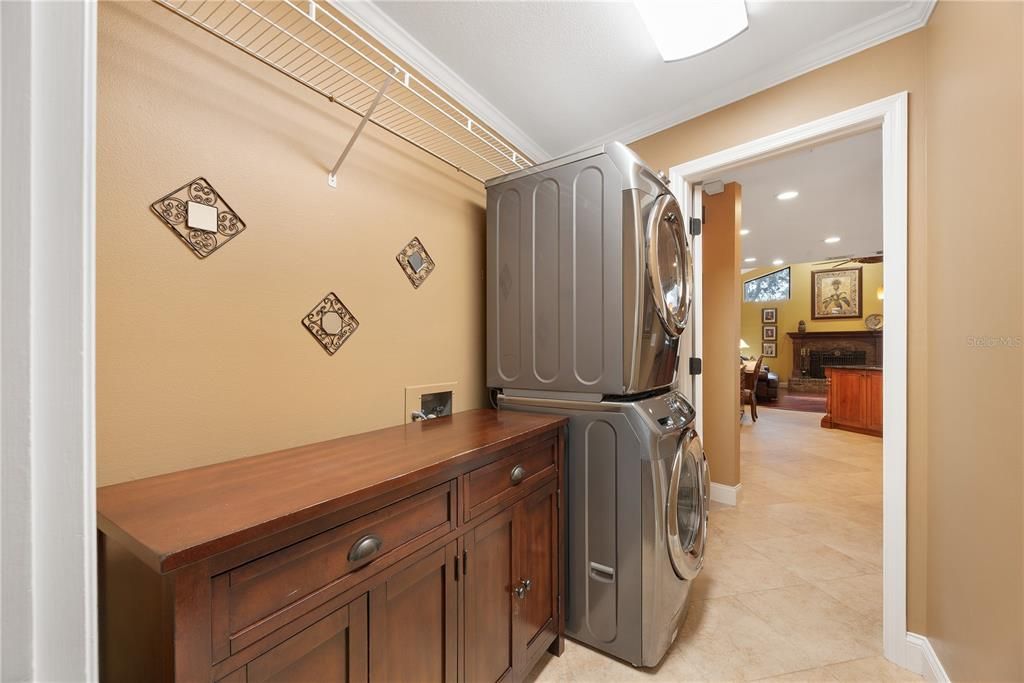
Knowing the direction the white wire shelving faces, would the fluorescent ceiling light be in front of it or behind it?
in front

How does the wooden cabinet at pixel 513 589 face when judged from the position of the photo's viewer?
facing the viewer and to the right of the viewer

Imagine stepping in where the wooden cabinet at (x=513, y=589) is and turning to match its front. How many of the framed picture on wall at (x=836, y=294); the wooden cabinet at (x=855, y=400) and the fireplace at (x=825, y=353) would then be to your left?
3

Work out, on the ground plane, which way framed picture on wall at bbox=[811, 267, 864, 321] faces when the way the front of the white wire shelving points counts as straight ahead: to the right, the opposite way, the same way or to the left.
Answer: to the right

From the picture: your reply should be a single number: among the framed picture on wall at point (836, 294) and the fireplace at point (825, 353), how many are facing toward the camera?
2

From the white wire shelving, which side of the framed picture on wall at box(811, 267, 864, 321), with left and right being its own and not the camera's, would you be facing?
front

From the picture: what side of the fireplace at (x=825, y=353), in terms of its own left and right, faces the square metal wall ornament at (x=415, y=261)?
front

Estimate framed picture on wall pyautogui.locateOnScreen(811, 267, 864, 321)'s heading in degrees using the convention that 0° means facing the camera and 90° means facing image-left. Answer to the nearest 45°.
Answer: approximately 0°

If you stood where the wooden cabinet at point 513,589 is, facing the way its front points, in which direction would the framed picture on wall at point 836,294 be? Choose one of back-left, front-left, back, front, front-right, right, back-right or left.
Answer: left

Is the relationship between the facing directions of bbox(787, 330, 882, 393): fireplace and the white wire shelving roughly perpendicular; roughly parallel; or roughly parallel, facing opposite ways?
roughly perpendicular

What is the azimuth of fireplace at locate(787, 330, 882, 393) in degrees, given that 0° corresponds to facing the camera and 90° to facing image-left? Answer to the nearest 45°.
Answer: approximately 0°
